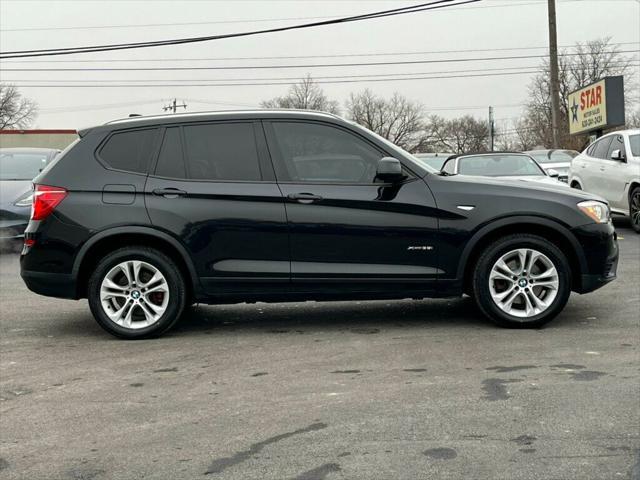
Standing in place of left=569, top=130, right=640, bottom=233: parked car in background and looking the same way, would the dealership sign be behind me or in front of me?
behind

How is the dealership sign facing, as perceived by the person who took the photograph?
facing the viewer and to the left of the viewer

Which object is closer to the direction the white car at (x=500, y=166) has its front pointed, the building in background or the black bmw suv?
the black bmw suv

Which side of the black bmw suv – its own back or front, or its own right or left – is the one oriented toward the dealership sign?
left

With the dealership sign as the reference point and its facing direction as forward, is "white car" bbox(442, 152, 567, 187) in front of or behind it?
in front

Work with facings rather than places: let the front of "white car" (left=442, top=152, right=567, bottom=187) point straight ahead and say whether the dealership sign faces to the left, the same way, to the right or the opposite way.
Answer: to the right

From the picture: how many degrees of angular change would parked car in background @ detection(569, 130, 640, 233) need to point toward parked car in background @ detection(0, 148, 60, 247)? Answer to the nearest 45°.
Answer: approximately 90° to its right

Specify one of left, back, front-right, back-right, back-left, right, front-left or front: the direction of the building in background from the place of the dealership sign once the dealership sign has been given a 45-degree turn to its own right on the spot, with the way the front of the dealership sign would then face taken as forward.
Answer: front

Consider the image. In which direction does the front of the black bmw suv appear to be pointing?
to the viewer's right

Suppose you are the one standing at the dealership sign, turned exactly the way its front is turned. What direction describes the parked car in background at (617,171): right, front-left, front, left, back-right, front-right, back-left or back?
front-left

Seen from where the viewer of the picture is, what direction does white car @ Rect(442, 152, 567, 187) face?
facing the viewer and to the right of the viewer

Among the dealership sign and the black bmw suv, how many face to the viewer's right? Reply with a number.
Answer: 1
